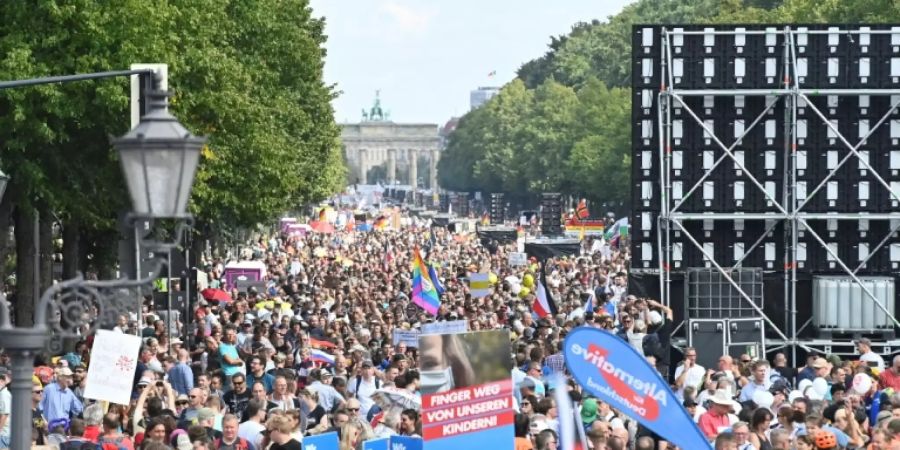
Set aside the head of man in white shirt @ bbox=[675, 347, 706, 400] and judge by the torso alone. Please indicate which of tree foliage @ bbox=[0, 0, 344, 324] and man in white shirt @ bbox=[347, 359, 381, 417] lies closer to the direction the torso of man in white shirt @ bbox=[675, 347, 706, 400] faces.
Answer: the man in white shirt

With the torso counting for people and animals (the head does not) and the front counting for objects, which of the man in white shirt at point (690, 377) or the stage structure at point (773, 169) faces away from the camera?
the stage structure

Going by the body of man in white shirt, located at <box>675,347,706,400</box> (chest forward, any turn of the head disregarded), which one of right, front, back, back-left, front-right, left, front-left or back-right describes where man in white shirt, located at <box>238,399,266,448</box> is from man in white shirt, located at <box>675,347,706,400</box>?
front-right

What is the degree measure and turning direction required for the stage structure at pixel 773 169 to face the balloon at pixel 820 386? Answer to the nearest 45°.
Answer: approximately 180°

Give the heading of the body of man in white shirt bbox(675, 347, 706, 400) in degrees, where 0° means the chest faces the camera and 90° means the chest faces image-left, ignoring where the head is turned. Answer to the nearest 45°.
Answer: approximately 0°

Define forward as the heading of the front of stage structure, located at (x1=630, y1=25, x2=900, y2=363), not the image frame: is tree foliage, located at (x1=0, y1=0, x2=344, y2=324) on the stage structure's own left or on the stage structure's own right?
on the stage structure's own left

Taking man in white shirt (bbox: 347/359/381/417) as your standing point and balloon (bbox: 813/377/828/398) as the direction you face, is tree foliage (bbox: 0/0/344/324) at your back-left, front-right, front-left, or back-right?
back-left

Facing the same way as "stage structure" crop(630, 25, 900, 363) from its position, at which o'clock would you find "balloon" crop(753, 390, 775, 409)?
The balloon is roughly at 6 o'clock from the stage structure.

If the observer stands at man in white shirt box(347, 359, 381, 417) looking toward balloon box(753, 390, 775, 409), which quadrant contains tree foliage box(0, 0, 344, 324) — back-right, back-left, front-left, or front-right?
back-left

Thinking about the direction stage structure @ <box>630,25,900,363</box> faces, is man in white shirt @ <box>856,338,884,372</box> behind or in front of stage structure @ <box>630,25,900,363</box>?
behind

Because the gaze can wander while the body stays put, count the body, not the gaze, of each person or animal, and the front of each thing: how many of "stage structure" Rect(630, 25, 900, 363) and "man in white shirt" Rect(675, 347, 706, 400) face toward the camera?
1

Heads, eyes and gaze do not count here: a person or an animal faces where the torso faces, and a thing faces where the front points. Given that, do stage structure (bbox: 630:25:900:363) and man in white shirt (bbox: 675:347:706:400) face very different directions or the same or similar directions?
very different directions

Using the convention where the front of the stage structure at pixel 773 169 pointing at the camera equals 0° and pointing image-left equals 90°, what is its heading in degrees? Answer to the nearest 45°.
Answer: approximately 180°

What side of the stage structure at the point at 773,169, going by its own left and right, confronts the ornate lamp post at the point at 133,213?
back
